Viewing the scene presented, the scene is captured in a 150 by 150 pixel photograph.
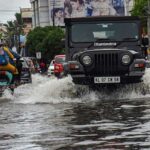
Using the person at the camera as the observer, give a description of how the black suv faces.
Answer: facing the viewer

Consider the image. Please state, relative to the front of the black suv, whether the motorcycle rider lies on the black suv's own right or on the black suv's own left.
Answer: on the black suv's own right
